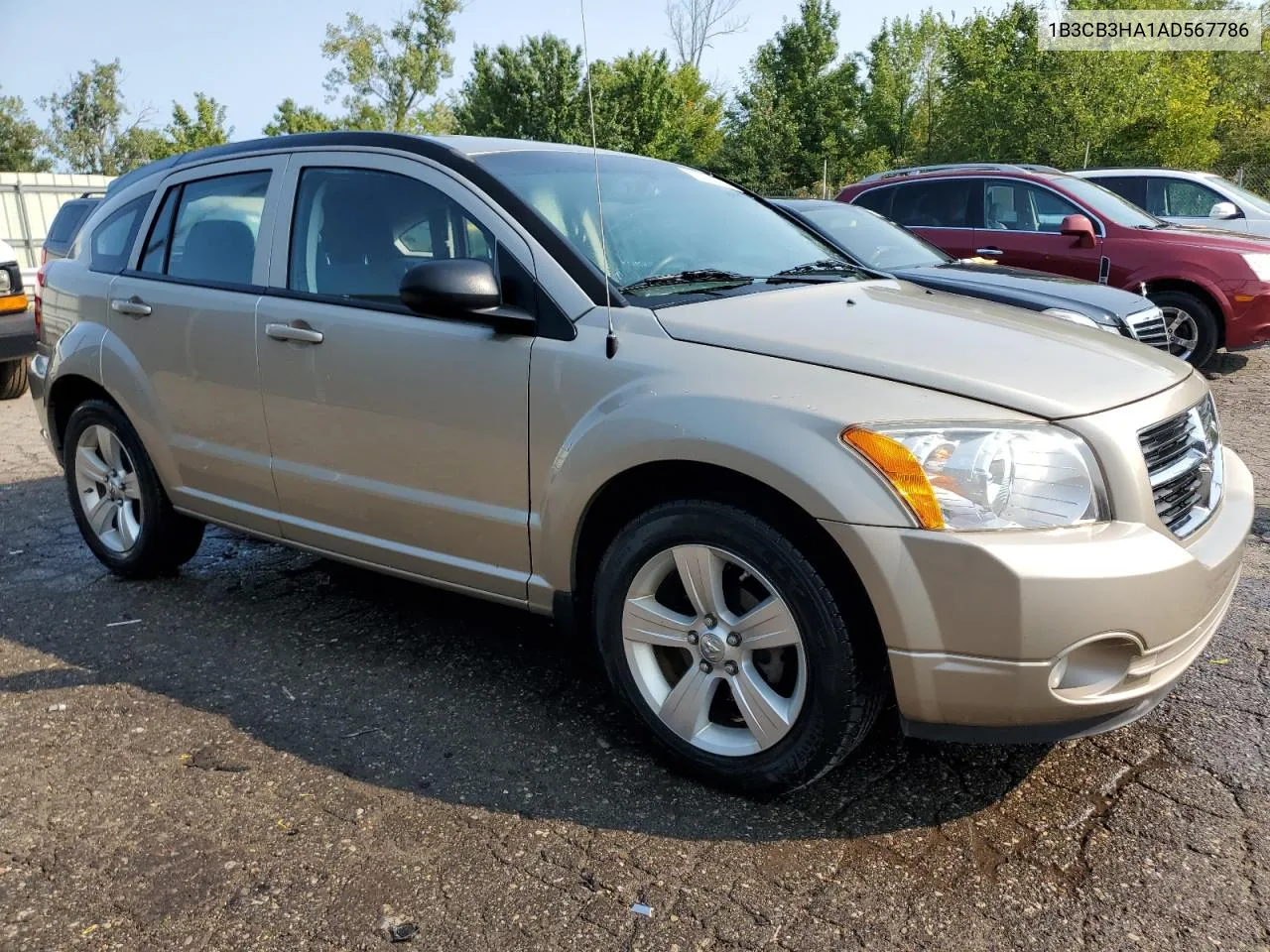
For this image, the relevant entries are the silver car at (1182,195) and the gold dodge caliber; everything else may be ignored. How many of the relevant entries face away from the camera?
0

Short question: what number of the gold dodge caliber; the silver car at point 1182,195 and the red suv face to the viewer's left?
0

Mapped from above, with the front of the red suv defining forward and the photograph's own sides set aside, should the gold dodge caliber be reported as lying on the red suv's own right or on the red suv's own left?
on the red suv's own right

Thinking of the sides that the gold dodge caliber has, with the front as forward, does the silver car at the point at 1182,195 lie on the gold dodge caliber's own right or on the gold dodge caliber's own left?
on the gold dodge caliber's own left

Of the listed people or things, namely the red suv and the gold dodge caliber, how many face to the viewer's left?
0

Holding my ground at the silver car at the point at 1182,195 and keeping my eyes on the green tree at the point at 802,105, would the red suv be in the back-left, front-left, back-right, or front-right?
back-left

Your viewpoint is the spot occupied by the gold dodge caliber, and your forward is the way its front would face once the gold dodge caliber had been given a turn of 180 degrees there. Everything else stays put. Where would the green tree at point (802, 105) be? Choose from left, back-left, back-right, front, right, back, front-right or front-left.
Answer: front-right

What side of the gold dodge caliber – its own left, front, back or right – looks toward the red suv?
left

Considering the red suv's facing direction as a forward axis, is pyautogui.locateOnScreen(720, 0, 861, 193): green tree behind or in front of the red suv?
behind

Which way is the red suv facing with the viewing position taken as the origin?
facing the viewer and to the right of the viewer

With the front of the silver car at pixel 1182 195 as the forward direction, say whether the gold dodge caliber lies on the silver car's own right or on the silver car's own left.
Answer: on the silver car's own right
